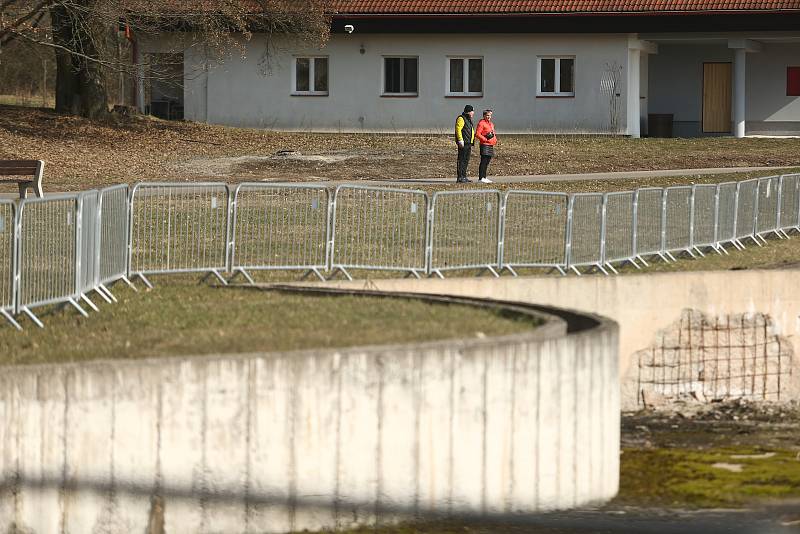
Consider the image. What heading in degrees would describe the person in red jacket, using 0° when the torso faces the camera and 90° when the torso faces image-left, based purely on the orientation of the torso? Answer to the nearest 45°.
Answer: approximately 315°

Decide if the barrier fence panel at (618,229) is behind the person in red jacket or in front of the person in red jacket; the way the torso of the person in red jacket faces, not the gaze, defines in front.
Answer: in front

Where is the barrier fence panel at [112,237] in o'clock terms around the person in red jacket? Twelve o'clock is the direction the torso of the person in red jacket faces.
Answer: The barrier fence panel is roughly at 2 o'clock from the person in red jacket.

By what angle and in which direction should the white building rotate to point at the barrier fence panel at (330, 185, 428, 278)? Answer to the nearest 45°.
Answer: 0° — it already faces it

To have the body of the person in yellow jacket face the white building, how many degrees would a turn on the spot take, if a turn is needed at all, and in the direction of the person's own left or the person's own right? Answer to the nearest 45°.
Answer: approximately 135° to the person's own left

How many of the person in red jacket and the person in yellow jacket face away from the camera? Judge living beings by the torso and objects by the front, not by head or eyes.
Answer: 0

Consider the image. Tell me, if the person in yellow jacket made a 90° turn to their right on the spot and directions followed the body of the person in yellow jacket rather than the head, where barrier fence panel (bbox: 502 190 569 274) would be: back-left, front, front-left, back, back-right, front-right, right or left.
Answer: front-left

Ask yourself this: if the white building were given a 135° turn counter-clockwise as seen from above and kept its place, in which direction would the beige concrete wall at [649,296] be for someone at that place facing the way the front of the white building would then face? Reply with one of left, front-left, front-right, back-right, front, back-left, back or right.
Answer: back-right

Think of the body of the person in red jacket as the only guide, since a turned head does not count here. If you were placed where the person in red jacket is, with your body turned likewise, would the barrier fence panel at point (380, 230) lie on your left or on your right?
on your right

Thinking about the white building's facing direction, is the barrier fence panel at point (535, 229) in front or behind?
in front

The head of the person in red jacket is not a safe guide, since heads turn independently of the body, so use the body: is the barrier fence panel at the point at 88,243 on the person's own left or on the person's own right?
on the person's own right
